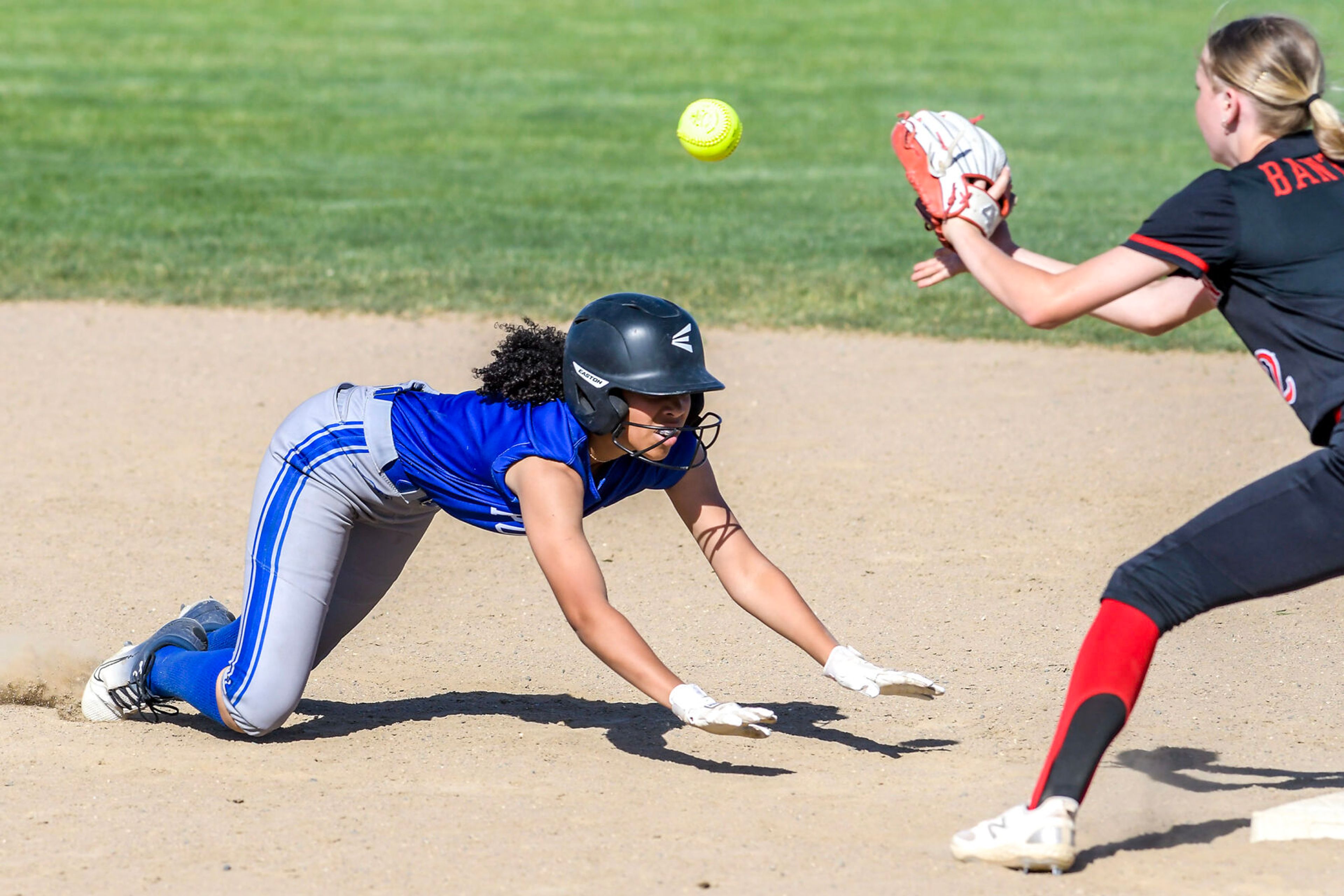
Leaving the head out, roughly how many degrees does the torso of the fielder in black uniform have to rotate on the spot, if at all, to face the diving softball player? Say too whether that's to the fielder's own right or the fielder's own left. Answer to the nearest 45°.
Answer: approximately 45° to the fielder's own left

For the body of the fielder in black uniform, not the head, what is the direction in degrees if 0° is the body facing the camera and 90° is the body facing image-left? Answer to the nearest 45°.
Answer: approximately 135°

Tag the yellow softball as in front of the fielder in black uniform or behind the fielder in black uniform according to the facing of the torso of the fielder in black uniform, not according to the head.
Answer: in front
